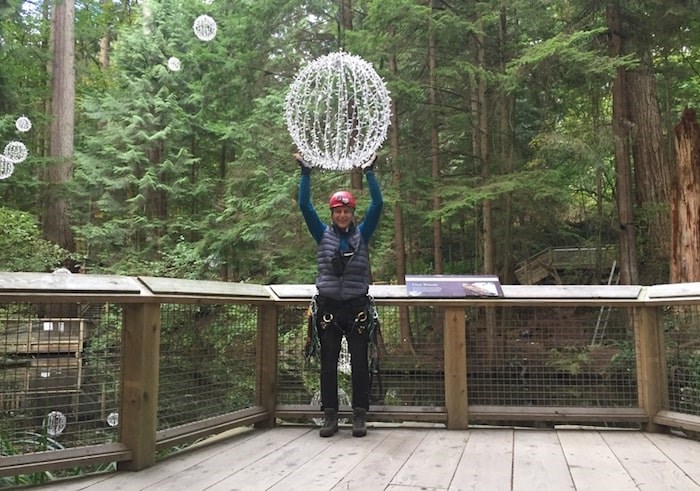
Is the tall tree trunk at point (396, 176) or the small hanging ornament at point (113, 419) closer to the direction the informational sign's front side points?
the small hanging ornament

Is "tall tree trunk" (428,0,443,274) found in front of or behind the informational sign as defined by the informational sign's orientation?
behind

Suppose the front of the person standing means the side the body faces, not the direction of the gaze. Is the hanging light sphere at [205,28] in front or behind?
behind

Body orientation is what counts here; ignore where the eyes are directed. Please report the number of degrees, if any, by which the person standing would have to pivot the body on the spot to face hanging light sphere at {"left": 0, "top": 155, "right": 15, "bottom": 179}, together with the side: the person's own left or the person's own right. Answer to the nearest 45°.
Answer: approximately 135° to the person's own right

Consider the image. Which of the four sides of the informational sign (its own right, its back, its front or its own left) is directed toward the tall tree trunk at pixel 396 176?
back

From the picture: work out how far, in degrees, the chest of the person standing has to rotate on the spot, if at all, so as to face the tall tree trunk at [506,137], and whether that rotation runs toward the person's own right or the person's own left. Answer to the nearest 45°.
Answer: approximately 135° to the person's own left

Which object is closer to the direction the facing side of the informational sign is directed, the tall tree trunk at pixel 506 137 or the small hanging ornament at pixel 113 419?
the small hanging ornament

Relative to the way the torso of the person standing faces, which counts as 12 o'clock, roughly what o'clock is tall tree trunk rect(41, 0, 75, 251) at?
The tall tree trunk is roughly at 5 o'clock from the person standing.

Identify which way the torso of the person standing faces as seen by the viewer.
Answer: toward the camera

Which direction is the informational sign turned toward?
toward the camera

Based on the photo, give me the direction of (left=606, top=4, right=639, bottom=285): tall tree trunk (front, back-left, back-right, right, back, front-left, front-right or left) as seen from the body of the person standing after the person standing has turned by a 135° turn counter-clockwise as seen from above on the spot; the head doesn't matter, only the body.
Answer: front

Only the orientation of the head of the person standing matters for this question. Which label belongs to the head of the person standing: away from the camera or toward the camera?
toward the camera

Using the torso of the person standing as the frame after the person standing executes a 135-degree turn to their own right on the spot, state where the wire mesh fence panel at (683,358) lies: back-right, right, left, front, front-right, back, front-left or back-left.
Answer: back-right

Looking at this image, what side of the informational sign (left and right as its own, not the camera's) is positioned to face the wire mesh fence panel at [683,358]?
left

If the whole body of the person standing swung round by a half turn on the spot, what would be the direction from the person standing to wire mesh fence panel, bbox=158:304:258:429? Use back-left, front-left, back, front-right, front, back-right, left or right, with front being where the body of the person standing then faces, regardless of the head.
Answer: left

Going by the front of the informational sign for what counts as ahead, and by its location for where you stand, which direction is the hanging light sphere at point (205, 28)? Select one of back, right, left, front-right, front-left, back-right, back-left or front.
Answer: back-right
